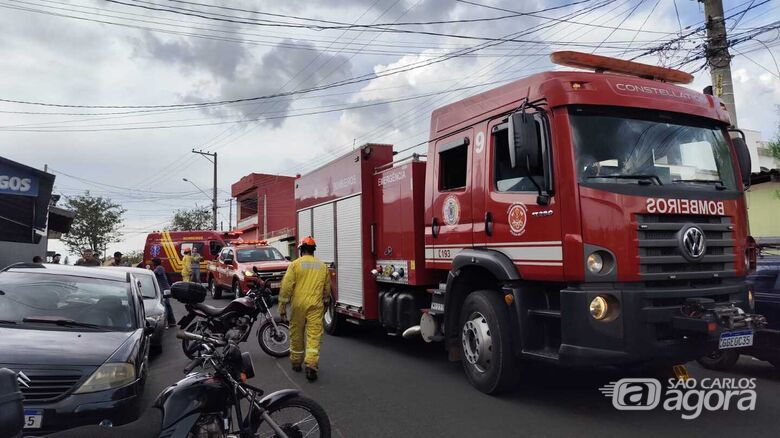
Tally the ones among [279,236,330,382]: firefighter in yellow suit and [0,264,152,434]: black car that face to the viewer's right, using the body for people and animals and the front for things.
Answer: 0

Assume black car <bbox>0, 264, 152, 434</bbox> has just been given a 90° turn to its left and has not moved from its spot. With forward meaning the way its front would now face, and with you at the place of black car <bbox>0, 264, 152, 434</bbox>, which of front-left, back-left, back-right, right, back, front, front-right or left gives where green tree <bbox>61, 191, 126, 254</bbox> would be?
left

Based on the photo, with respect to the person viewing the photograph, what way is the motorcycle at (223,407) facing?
facing to the right of the viewer

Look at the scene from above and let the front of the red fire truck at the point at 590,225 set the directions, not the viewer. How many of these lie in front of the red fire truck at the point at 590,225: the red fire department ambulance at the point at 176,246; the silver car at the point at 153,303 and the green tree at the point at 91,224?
0

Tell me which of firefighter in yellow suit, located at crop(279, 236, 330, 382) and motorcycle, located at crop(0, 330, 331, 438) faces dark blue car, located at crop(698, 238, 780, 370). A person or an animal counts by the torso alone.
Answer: the motorcycle

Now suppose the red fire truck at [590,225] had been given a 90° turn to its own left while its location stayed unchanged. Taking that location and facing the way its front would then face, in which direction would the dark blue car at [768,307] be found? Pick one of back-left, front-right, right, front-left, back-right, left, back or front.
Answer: front

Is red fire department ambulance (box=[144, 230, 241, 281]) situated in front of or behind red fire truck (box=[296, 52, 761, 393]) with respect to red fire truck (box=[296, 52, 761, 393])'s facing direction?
behind

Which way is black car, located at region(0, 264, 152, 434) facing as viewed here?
toward the camera

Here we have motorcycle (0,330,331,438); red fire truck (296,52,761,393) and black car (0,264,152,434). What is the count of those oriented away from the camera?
0

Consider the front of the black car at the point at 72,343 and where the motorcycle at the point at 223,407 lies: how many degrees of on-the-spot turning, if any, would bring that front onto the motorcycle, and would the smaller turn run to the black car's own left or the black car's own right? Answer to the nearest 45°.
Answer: approximately 45° to the black car's own left

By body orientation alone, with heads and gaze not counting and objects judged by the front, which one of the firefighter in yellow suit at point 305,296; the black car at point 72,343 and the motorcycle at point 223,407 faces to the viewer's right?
the motorcycle

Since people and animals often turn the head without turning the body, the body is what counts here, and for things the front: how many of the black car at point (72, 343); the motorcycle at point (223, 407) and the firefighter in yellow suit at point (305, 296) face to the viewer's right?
1

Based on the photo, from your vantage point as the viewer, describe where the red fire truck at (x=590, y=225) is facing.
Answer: facing the viewer and to the right of the viewer

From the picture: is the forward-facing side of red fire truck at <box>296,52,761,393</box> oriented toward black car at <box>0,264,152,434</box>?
no

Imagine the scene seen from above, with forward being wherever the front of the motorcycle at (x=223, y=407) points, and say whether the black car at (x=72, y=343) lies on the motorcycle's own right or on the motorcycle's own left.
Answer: on the motorcycle's own left

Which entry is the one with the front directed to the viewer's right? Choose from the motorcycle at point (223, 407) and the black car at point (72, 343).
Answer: the motorcycle
